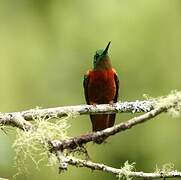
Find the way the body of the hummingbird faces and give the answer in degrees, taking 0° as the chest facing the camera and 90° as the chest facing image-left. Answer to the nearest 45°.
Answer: approximately 0°
